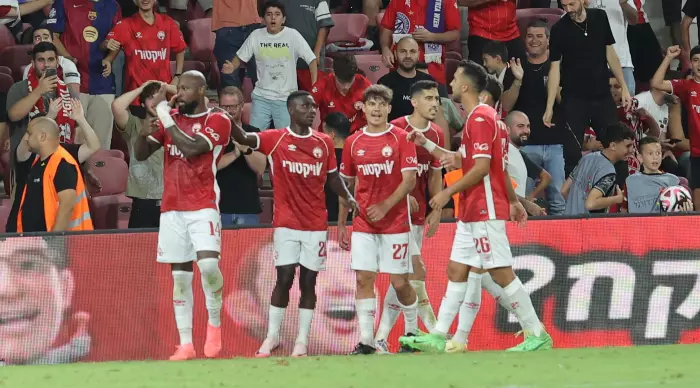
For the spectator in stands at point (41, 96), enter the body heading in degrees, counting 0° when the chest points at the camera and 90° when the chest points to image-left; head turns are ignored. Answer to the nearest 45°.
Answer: approximately 0°

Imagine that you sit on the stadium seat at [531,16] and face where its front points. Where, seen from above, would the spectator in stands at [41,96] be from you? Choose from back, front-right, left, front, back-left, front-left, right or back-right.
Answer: front-right

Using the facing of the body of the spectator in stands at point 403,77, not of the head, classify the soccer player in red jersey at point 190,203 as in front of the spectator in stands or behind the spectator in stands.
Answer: in front

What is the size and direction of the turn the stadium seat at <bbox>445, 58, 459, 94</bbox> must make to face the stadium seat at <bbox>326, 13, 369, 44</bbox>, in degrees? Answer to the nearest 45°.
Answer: approximately 90° to its right

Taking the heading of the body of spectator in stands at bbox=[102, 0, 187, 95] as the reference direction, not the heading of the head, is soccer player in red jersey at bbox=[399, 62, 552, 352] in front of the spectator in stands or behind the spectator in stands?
in front

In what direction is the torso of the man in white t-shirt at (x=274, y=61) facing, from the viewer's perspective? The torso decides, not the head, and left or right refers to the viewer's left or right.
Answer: facing the viewer

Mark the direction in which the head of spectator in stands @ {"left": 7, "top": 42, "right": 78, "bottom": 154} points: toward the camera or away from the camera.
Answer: toward the camera

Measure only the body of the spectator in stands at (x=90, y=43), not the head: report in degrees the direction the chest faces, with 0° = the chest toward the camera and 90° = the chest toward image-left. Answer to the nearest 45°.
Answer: approximately 0°

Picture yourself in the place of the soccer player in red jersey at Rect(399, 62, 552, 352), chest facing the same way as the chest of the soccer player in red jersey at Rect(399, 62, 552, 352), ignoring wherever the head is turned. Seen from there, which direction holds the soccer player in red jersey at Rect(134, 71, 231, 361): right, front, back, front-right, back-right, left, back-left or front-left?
front

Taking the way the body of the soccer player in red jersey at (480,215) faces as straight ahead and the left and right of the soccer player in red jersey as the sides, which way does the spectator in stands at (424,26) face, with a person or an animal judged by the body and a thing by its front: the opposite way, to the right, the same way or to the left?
to the left

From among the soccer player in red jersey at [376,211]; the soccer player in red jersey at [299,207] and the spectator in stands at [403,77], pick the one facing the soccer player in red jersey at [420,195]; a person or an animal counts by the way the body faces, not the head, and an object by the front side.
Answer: the spectator in stands

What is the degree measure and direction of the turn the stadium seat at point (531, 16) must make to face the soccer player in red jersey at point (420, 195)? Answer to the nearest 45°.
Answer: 0° — it already faces them

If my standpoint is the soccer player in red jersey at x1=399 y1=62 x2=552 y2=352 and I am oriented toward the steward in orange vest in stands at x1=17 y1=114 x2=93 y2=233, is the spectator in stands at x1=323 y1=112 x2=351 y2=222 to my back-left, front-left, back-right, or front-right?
front-right

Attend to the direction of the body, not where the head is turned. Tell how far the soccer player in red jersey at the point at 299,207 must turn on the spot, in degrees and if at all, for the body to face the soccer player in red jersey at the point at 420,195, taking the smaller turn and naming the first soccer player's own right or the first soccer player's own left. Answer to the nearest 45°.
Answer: approximately 90° to the first soccer player's own left

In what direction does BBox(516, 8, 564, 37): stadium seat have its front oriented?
toward the camera

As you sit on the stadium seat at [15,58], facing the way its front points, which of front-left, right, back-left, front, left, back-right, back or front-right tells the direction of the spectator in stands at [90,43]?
front-left
